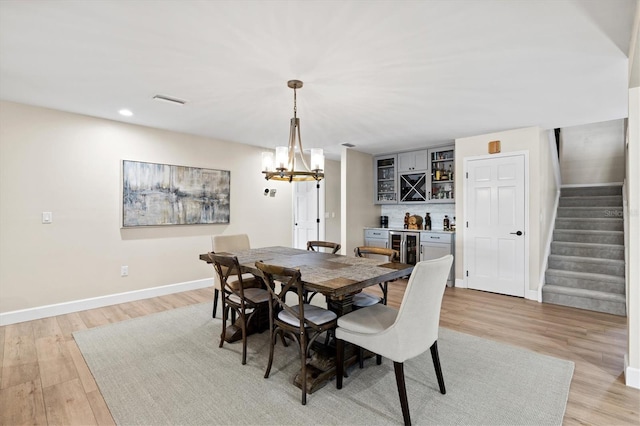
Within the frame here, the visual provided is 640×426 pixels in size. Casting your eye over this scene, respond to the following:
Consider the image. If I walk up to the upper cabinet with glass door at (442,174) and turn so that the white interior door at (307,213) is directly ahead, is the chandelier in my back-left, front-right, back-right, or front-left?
front-left

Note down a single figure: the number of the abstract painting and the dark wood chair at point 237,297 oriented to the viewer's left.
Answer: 0

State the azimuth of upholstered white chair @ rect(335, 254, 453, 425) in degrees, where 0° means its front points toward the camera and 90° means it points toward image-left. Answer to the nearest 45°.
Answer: approximately 135°

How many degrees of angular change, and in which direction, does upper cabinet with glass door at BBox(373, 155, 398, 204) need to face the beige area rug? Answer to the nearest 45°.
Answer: approximately 45° to its left

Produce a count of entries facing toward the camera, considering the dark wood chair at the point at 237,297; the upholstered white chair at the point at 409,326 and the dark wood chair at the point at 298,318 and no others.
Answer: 0

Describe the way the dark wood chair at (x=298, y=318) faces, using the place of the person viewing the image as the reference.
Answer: facing away from the viewer and to the right of the viewer

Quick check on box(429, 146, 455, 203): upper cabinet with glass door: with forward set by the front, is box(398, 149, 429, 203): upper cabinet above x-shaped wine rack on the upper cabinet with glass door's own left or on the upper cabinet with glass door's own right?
on the upper cabinet with glass door's own right

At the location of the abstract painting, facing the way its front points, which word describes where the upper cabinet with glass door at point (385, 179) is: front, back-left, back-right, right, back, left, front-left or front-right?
front-left

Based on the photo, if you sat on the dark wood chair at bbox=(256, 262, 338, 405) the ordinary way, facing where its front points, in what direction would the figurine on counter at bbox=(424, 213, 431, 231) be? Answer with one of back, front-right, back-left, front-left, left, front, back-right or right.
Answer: front

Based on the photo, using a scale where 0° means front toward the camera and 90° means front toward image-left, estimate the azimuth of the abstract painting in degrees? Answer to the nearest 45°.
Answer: approximately 315°

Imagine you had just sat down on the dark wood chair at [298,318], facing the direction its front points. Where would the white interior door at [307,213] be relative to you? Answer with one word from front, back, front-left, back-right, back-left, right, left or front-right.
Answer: front-left

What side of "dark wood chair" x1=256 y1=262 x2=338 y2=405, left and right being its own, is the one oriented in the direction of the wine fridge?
front

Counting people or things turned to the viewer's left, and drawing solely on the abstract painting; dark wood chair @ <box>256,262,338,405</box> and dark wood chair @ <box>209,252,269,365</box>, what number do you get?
0

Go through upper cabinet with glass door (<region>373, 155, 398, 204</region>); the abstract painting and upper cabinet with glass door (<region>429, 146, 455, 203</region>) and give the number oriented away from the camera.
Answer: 0

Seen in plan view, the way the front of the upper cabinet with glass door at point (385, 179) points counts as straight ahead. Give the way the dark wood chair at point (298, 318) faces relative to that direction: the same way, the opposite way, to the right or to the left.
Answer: the opposite way

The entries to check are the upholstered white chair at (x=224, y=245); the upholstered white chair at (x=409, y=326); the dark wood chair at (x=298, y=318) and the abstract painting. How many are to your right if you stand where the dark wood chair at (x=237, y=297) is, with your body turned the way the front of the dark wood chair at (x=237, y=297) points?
2

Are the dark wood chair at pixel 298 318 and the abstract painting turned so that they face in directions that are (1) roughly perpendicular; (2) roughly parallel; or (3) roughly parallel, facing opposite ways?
roughly perpendicular

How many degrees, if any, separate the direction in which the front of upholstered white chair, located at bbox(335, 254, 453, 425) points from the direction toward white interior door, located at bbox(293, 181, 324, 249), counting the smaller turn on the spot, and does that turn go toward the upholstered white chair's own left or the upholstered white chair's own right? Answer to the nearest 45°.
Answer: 0° — it already faces it
